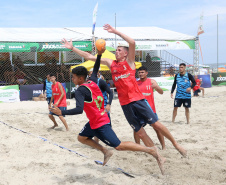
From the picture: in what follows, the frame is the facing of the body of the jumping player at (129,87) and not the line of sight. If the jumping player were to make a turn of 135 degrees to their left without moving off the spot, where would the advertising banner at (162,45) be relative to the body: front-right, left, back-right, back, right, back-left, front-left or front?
left

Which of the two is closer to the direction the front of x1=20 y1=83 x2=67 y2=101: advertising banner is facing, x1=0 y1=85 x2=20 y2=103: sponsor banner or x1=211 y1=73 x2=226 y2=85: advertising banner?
the sponsor banner

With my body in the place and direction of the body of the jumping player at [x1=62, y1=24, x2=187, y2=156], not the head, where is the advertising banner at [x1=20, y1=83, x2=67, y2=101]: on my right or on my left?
on my right

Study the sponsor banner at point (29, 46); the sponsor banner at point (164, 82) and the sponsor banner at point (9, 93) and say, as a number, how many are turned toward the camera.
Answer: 3

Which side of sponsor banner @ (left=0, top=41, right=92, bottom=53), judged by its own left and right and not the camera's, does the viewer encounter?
front

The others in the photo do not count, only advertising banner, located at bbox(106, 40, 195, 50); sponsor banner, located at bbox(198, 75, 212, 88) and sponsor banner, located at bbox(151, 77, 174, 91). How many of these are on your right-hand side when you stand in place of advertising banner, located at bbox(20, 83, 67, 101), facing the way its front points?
0

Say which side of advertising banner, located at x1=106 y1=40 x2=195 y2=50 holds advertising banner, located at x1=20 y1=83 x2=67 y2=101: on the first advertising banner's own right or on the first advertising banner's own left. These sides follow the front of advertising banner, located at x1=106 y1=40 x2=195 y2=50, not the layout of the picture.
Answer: on the first advertising banner's own right

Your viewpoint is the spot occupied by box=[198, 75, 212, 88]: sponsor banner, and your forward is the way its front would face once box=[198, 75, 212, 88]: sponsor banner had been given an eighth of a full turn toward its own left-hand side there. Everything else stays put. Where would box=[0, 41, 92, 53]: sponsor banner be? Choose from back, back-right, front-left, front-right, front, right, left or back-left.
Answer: right

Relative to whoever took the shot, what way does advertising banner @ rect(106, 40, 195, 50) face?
facing the viewer

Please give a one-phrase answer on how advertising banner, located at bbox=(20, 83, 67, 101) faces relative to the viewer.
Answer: facing the viewer

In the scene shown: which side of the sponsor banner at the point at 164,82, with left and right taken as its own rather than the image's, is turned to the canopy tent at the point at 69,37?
right

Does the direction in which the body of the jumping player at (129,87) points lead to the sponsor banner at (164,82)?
no

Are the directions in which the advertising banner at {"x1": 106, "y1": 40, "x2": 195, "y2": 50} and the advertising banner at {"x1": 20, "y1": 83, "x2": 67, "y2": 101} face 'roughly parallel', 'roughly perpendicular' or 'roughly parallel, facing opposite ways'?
roughly parallel

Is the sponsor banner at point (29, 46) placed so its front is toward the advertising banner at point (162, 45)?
no

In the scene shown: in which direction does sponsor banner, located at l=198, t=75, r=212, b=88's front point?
toward the camera

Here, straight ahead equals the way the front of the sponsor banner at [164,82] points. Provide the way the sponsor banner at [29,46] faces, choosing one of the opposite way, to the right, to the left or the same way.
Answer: the same way

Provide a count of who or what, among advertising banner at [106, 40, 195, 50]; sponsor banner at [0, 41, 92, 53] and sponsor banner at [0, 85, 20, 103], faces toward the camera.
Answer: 3
